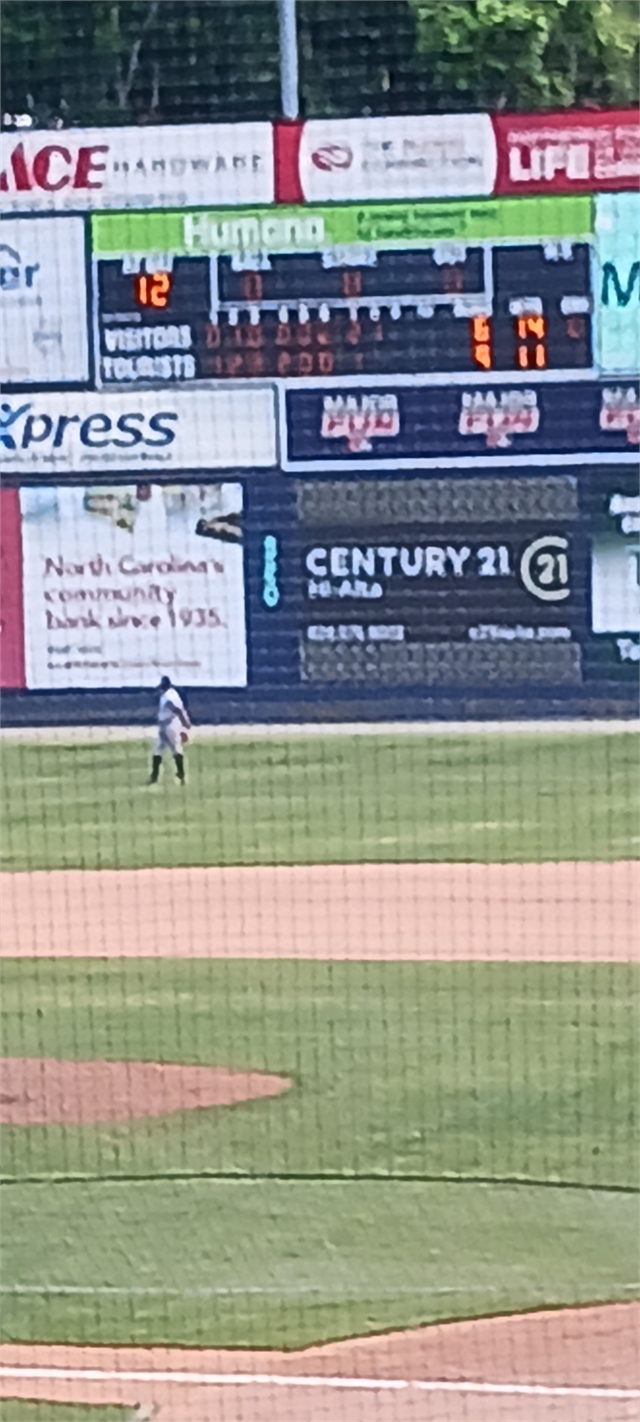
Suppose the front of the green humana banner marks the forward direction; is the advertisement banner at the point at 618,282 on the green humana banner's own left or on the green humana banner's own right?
on the green humana banner's own left

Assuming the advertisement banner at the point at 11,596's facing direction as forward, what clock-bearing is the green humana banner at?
The green humana banner is roughly at 10 o'clock from the advertisement banner.

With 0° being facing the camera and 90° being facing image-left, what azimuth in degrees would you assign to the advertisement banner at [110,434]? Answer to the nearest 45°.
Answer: approximately 0°
